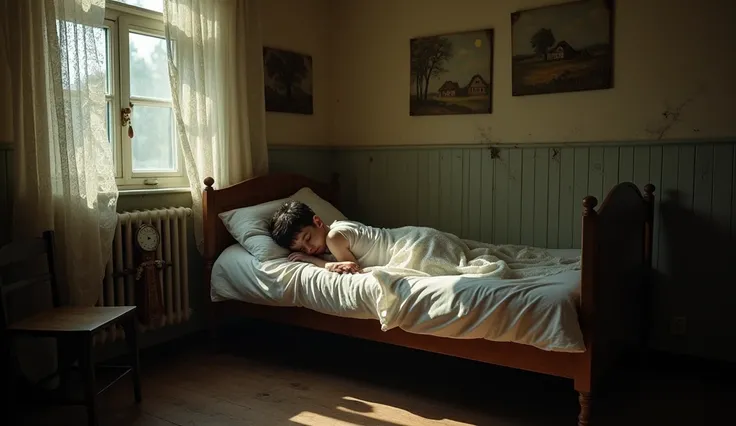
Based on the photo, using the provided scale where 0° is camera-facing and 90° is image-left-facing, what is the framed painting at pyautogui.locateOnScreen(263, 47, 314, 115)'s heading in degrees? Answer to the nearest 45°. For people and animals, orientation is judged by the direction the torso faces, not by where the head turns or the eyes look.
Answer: approximately 315°

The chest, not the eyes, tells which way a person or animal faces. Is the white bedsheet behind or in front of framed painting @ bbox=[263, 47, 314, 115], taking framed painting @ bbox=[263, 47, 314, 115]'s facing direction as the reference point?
in front

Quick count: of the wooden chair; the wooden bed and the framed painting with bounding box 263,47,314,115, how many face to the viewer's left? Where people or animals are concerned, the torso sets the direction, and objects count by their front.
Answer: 0

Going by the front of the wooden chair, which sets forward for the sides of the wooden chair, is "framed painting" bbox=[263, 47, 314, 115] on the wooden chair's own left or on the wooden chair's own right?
on the wooden chair's own left

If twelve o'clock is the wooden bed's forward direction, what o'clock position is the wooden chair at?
The wooden chair is roughly at 4 o'clock from the wooden bed.

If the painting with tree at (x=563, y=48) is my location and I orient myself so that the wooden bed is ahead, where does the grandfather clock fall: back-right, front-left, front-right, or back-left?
front-right

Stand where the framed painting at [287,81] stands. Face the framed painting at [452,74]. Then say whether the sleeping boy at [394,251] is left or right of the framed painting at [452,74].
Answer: right

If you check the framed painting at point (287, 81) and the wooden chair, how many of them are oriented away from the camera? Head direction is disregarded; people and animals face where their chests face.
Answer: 0

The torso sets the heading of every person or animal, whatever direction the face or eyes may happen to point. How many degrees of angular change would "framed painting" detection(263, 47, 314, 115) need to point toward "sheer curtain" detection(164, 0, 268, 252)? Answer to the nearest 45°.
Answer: approximately 90° to its right

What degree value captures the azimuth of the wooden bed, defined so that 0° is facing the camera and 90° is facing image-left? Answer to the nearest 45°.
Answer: approximately 315°

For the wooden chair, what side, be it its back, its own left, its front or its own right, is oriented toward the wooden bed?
front

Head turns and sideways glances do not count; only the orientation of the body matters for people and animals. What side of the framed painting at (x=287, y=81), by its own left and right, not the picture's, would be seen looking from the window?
right

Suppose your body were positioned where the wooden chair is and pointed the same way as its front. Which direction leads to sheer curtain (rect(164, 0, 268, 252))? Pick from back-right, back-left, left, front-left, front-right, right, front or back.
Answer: left

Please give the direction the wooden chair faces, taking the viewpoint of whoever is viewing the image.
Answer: facing the viewer and to the right of the viewer

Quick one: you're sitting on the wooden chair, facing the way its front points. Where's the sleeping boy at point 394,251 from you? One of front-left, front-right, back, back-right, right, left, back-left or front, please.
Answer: front-left

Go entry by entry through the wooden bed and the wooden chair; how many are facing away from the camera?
0

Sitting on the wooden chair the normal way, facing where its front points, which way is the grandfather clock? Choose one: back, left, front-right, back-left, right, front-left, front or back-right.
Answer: left
